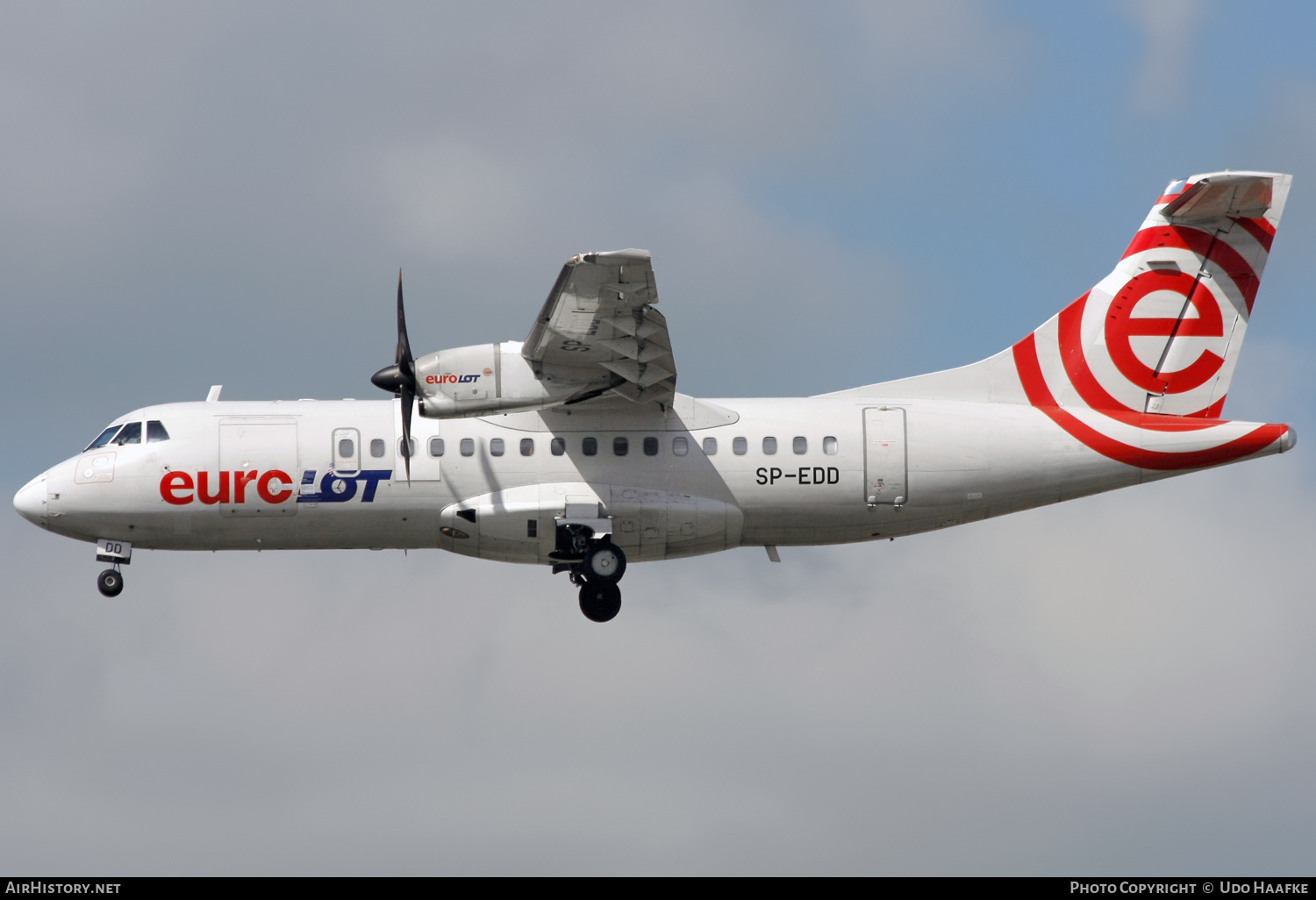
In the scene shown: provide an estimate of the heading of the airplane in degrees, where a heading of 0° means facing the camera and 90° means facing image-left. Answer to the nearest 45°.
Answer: approximately 90°
